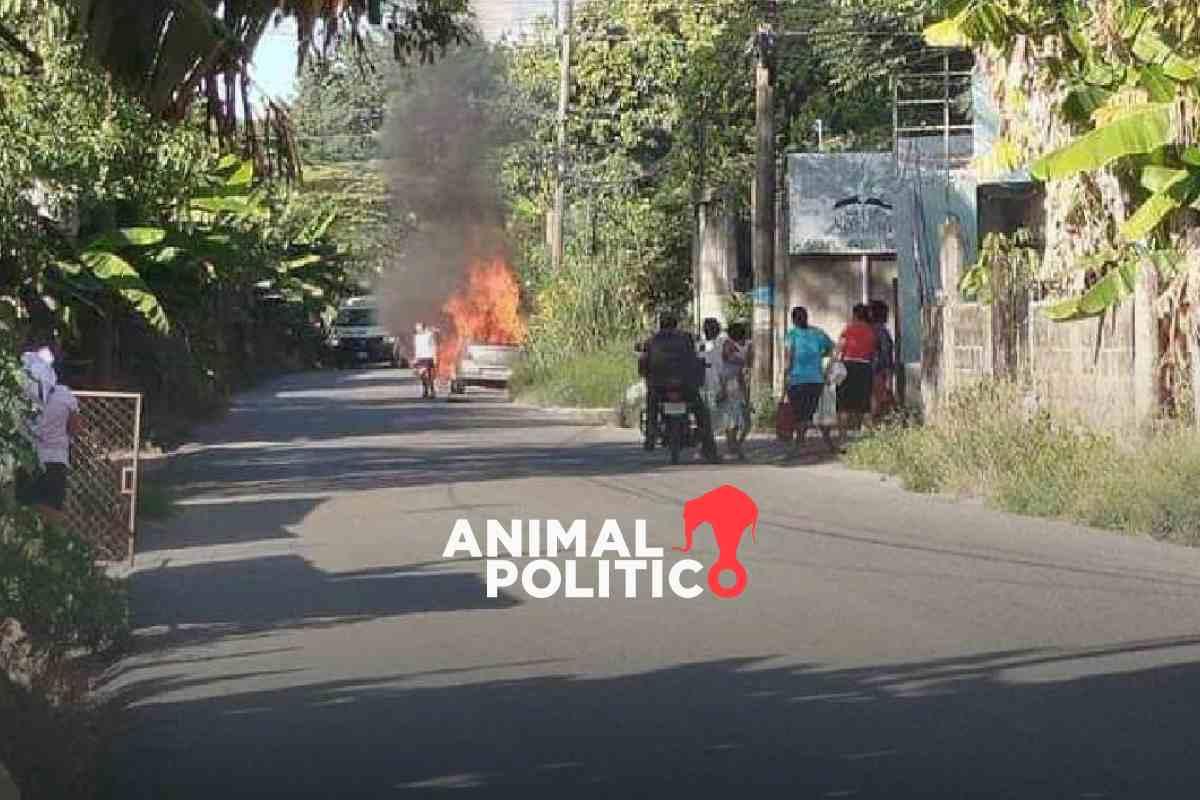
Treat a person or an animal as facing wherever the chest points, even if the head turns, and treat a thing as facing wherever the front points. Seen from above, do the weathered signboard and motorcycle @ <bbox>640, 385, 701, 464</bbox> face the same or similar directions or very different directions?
very different directions

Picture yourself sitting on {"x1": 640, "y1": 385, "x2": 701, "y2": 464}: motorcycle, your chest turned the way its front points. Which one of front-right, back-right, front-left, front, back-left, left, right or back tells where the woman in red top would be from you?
right

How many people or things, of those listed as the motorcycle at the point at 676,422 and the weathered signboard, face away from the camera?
1

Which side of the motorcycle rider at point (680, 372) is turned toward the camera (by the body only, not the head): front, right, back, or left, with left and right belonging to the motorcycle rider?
back

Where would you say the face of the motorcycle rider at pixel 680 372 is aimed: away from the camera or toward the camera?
away from the camera

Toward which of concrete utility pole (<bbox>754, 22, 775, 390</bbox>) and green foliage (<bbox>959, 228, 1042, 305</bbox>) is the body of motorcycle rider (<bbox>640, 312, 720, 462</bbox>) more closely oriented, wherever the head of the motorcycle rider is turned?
the concrete utility pole

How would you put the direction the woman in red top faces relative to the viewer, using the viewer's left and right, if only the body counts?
facing away from the viewer and to the left of the viewer

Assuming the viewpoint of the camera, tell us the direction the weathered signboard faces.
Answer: facing the viewer

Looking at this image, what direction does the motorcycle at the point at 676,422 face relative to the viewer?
away from the camera

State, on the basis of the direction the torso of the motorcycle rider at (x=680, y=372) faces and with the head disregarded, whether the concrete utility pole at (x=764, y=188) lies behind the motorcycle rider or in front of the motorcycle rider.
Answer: in front

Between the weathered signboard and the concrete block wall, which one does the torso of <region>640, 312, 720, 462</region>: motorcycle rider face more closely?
the weathered signboard

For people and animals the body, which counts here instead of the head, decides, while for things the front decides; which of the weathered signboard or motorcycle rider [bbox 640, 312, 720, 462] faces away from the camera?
the motorcycle rider
